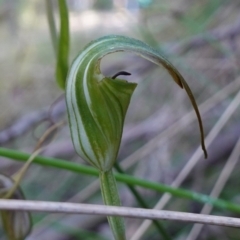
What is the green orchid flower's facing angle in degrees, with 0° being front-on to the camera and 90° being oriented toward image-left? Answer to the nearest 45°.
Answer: approximately 270°
